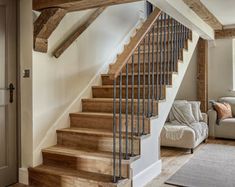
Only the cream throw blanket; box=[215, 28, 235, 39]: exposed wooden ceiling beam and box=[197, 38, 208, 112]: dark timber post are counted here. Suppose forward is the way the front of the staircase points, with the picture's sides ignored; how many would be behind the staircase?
3

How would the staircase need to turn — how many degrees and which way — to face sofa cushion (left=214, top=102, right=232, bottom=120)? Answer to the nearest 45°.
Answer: approximately 180°

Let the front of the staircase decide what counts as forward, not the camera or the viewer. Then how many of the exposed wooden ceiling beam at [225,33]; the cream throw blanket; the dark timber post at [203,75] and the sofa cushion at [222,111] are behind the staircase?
4

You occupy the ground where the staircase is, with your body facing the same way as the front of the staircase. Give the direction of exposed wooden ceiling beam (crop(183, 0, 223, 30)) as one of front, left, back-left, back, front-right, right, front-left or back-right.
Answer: back

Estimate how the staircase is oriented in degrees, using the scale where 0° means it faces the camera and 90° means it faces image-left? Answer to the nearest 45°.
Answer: approximately 45°

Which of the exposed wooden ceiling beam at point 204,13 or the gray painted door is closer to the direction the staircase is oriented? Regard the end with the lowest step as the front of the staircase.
the gray painted door

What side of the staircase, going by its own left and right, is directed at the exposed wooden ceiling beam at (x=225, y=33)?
back

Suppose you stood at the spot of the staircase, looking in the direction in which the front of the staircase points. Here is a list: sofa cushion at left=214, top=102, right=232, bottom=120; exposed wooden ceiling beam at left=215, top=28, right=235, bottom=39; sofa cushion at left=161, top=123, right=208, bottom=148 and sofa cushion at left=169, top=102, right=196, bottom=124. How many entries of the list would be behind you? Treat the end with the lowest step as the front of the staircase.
4
